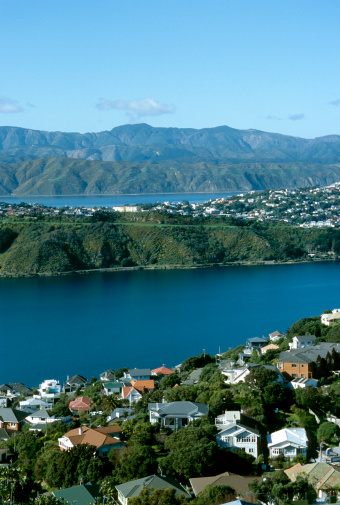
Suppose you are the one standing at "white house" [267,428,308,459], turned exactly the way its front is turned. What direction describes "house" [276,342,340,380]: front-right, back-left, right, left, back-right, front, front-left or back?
back

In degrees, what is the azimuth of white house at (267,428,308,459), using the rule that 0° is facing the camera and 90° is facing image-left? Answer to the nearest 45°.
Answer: approximately 0°

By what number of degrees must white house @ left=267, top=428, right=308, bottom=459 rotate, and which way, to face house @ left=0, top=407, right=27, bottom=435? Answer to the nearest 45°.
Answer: approximately 135° to its right

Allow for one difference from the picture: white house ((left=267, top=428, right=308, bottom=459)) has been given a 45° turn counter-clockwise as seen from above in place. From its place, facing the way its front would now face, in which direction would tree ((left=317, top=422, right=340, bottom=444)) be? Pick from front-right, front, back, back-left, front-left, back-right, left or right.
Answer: left

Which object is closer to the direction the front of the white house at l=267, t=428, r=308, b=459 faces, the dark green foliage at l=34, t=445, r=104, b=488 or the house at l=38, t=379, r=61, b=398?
the dark green foliage

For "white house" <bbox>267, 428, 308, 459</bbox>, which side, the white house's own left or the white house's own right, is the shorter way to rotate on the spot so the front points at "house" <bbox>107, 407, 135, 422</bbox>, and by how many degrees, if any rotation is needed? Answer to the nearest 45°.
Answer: approximately 135° to the white house's own right

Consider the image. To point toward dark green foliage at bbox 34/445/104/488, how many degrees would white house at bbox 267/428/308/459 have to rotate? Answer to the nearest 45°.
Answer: approximately 90° to its right

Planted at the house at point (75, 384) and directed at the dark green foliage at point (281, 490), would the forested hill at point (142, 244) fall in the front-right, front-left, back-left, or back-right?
back-left

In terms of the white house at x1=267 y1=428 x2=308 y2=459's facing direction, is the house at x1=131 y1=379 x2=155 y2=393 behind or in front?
behind

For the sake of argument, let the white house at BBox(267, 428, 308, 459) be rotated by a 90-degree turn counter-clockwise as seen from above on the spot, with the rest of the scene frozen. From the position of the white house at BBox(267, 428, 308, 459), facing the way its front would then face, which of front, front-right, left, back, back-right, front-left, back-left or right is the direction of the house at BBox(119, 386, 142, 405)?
back-left

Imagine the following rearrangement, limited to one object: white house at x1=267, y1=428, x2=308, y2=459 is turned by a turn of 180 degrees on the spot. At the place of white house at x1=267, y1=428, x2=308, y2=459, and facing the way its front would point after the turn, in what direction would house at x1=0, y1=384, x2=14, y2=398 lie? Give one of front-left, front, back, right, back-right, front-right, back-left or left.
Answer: front-left

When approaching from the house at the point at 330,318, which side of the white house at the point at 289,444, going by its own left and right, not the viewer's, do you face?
back

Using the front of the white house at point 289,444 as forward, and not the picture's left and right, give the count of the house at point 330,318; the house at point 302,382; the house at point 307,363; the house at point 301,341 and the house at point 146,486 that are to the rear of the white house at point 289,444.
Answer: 4

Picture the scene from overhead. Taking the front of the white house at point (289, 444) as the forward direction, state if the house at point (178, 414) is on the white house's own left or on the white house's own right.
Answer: on the white house's own right

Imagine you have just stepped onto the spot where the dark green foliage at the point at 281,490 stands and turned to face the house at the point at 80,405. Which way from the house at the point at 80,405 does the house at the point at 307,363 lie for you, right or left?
right

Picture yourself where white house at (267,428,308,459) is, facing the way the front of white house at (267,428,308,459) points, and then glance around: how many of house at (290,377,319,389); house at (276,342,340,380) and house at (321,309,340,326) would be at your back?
3

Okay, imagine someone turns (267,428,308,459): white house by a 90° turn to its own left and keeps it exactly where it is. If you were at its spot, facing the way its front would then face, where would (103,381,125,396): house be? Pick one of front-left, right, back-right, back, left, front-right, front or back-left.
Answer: back-left
